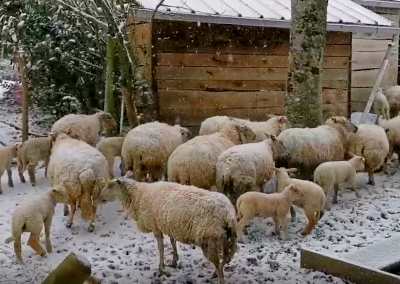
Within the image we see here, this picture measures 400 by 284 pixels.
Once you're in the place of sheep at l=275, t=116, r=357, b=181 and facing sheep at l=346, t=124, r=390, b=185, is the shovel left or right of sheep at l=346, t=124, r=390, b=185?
left

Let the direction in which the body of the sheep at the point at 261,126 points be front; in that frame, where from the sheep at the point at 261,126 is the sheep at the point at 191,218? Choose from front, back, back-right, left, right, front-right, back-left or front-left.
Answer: right

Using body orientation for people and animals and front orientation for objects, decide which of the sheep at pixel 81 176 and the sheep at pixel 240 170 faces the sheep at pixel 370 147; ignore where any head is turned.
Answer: the sheep at pixel 240 170

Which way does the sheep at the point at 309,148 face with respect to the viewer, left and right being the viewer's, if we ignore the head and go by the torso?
facing to the right of the viewer

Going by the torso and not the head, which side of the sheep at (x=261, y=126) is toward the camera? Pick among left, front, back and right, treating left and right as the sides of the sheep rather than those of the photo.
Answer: right

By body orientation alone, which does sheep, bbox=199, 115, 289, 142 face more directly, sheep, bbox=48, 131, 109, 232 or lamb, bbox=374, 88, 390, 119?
the lamb

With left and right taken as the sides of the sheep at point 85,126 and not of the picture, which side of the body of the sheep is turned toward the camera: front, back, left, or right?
right

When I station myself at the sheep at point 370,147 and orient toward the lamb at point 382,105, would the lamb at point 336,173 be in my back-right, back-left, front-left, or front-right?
back-left

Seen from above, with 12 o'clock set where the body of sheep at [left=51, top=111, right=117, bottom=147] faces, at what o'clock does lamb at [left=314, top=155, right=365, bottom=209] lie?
The lamb is roughly at 1 o'clock from the sheep.

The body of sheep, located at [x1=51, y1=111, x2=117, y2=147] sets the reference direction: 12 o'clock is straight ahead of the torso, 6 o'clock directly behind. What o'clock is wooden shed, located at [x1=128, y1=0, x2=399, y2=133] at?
The wooden shed is roughly at 11 o'clock from the sheep.

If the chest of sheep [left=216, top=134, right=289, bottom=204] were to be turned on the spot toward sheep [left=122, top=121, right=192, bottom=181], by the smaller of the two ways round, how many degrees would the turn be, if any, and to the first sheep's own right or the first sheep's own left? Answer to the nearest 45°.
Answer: approximately 90° to the first sheep's own left

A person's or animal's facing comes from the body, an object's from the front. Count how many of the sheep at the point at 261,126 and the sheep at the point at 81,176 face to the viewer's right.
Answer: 1

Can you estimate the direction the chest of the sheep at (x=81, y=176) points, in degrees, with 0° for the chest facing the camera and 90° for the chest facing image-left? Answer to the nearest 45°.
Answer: approximately 135°

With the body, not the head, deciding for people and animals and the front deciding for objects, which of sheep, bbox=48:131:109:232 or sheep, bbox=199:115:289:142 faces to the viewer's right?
sheep, bbox=199:115:289:142

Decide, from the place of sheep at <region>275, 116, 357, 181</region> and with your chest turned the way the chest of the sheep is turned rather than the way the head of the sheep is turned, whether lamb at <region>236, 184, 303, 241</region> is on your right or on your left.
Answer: on your right
